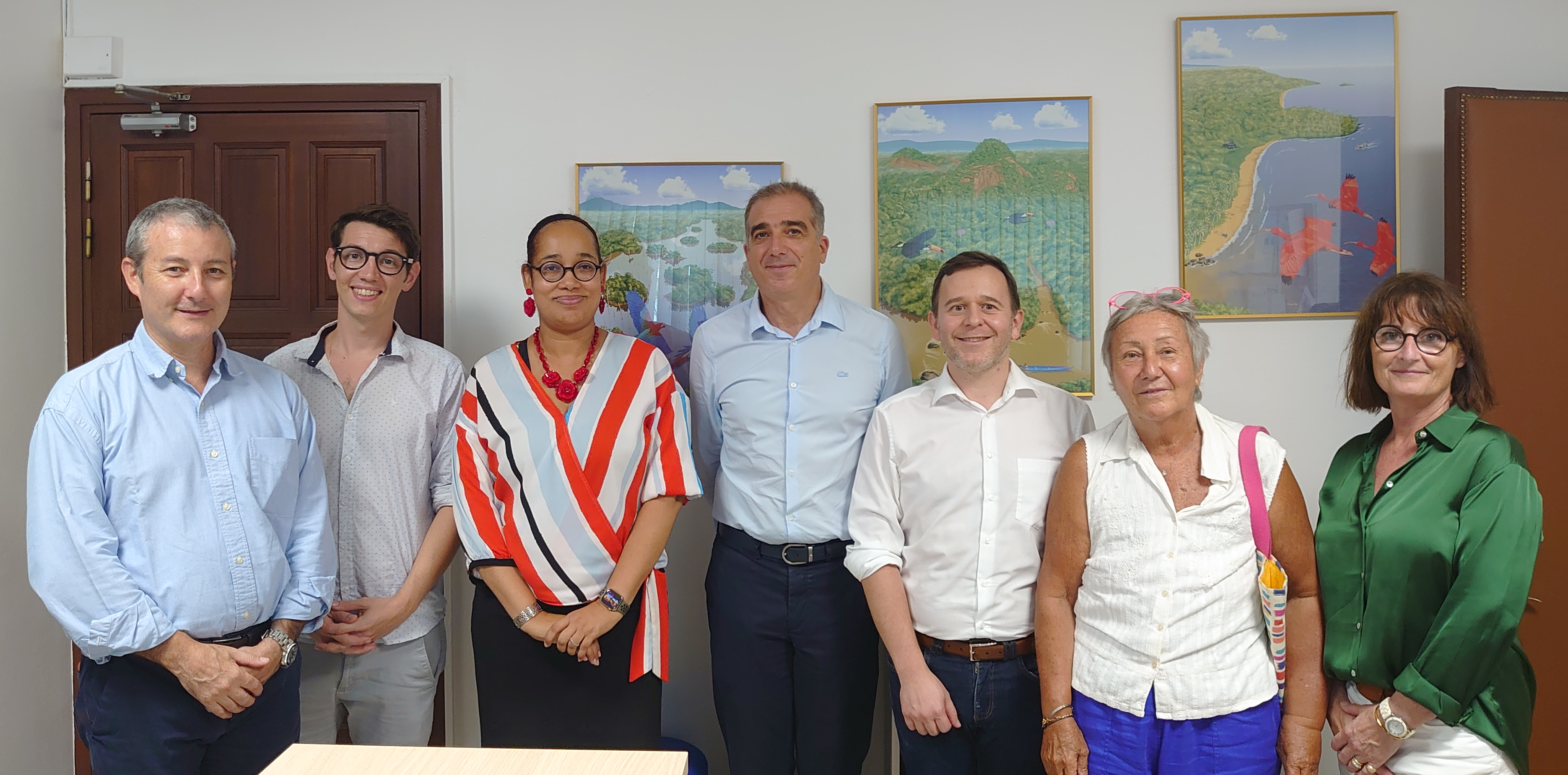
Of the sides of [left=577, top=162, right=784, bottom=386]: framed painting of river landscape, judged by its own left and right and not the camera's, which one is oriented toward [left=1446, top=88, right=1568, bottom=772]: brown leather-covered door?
left

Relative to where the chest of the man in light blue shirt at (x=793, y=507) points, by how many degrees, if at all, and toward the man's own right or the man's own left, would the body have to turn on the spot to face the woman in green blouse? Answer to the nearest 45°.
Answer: approximately 45° to the man's own left

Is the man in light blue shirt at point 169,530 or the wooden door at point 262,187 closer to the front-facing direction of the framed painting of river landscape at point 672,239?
the man in light blue shirt

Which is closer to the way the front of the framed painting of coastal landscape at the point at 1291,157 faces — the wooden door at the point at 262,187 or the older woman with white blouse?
the older woman with white blouse
